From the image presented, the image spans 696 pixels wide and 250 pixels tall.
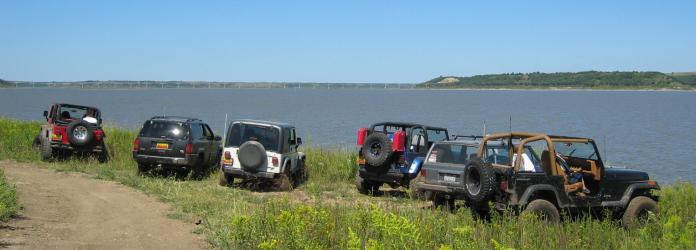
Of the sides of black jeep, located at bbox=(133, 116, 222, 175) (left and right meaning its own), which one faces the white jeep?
right

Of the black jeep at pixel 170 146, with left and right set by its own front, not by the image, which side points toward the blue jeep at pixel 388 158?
right

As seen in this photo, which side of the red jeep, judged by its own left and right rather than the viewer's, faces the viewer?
back

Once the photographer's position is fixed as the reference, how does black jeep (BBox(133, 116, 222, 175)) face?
facing away from the viewer and to the right of the viewer

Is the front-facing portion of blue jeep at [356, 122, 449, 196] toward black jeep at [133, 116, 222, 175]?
no

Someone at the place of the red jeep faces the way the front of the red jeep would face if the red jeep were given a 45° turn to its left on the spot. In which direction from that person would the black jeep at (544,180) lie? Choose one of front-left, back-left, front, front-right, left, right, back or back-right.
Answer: back

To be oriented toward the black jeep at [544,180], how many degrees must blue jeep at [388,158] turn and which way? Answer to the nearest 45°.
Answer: approximately 90° to its right

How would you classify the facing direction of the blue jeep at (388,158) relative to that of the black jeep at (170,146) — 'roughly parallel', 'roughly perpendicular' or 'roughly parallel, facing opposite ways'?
roughly parallel

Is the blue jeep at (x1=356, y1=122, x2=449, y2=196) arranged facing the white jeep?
no

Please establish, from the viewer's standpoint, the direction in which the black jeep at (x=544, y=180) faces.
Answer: facing away from the viewer and to the right of the viewer

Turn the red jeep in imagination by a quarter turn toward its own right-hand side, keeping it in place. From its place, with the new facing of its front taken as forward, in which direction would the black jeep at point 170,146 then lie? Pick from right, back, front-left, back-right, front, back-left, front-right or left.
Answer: front-right

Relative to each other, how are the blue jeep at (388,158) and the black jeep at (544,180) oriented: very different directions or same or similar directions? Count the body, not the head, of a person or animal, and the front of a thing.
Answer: same or similar directions

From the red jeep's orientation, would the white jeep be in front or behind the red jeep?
behind

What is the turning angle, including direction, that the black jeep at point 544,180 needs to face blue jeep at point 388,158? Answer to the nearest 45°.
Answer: approximately 90° to its left
